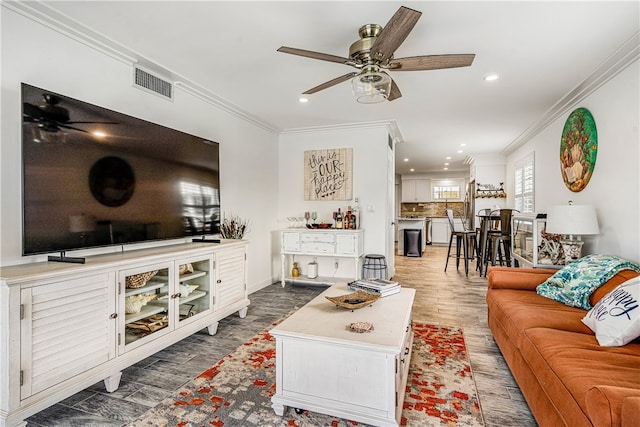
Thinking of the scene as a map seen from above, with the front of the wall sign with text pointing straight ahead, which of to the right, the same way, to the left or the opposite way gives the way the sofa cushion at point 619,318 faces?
to the right

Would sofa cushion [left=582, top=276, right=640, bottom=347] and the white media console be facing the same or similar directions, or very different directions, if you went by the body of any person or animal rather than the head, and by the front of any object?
very different directions

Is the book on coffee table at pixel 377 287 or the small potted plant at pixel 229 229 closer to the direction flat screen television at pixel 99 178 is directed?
the book on coffee table

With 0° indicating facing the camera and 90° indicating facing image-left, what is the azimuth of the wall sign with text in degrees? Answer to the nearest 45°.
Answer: approximately 0°

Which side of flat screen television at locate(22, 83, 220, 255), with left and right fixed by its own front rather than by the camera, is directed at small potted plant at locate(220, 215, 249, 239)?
left

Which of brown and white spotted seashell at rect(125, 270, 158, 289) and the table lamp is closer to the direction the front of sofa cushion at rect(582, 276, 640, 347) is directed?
the brown and white spotted seashell

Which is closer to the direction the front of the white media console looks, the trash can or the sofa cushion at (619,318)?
the sofa cushion

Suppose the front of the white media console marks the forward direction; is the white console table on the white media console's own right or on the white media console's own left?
on the white media console's own left

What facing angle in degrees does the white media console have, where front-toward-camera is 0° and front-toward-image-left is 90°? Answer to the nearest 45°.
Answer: approximately 315°

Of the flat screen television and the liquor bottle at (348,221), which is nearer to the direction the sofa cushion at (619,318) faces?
the flat screen television

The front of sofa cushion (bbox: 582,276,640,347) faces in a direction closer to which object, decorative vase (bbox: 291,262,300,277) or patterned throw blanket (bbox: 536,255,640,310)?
the decorative vase
